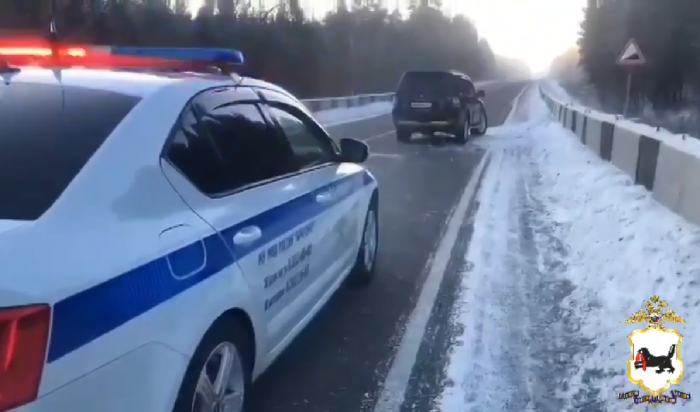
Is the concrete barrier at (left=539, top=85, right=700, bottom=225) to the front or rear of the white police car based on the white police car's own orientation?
to the front

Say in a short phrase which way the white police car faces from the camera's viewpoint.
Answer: facing away from the viewer and to the right of the viewer

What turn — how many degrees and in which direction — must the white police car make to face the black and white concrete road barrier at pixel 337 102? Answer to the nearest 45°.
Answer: approximately 45° to its left

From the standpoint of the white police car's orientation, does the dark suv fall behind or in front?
in front

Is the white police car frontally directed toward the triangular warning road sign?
yes
